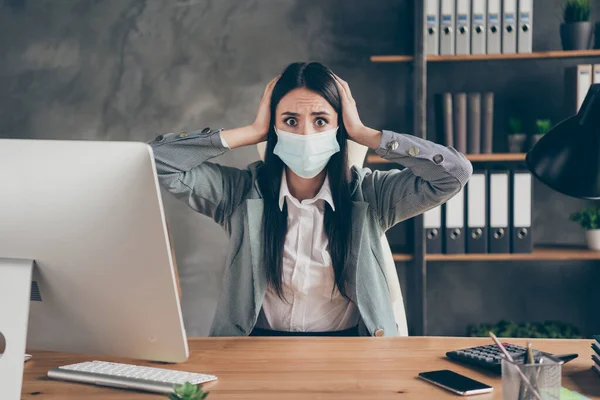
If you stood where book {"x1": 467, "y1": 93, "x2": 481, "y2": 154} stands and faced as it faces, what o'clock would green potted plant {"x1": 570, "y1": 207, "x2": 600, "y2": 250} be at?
The green potted plant is roughly at 8 o'clock from the book.

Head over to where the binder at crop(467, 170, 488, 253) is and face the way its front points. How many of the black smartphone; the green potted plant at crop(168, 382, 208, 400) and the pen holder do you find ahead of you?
3

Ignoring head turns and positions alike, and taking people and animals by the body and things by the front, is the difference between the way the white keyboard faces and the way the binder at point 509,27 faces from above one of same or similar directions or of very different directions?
very different directions

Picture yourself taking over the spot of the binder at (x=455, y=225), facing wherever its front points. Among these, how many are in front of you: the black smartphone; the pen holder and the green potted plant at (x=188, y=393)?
3
